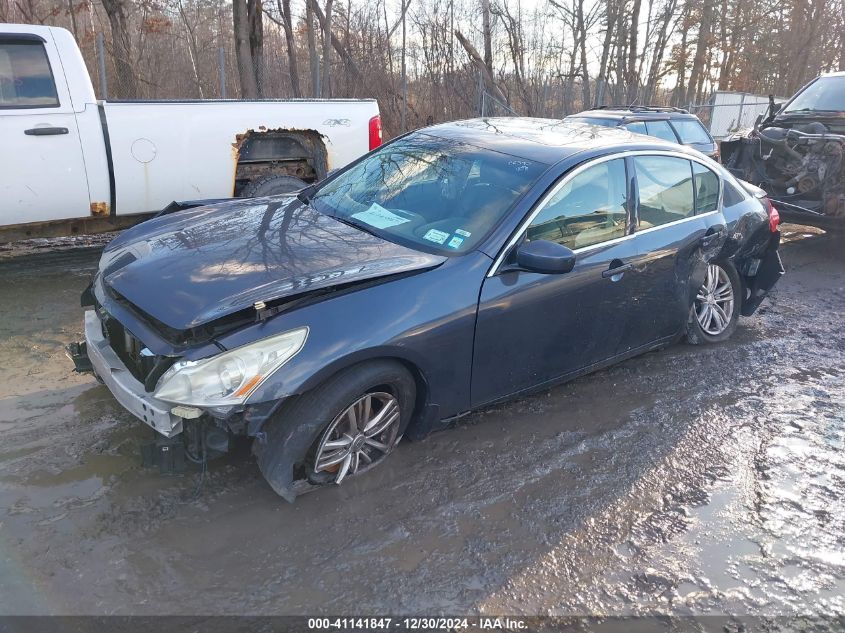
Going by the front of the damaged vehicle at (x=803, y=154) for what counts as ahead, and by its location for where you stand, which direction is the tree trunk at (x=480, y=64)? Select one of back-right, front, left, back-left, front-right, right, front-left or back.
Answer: right

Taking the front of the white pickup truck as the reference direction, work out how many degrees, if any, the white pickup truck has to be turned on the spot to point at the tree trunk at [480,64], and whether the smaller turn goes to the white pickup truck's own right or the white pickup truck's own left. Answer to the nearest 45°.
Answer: approximately 135° to the white pickup truck's own right

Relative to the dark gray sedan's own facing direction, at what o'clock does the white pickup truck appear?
The white pickup truck is roughly at 3 o'clock from the dark gray sedan.

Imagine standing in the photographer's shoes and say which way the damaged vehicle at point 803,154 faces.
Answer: facing the viewer and to the left of the viewer

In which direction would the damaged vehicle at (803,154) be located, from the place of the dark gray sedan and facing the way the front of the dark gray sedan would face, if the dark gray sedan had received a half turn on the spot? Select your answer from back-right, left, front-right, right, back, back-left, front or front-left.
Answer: front

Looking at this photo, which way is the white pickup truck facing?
to the viewer's left

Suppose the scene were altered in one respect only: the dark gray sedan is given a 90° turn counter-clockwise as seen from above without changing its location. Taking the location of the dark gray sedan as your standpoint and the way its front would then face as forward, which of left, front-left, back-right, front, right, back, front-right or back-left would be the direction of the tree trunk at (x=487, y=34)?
back-left

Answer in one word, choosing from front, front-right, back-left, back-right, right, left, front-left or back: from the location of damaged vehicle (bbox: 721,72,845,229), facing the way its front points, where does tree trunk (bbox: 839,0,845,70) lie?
back-right

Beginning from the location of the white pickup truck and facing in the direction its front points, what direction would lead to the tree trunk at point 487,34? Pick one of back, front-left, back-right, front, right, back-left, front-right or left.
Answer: back-right

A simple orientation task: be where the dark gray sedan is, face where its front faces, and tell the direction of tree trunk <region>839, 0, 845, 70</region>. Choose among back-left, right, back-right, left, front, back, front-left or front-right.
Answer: back

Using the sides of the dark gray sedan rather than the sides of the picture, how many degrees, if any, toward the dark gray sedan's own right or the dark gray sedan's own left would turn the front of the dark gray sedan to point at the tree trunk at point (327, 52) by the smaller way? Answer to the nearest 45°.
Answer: approximately 135° to the dark gray sedan's own right

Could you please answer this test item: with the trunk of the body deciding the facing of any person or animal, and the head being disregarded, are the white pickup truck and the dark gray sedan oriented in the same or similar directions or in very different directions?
same or similar directions

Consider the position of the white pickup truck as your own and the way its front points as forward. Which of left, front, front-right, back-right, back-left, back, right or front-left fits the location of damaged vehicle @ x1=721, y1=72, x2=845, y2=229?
back
